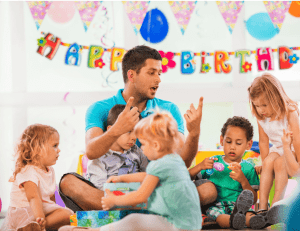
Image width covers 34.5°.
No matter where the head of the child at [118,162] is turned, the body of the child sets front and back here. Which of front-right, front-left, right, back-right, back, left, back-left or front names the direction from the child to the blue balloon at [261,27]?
left

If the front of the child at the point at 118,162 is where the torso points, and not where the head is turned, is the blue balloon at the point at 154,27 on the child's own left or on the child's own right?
on the child's own left

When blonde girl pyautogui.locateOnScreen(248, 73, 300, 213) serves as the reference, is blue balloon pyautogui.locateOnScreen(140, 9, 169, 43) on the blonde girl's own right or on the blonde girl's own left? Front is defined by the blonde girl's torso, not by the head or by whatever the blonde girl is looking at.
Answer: on the blonde girl's own right

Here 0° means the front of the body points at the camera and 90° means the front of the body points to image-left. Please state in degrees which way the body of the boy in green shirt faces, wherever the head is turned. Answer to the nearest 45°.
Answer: approximately 0°

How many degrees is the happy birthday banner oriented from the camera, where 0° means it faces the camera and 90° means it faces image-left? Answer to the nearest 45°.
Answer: approximately 0°

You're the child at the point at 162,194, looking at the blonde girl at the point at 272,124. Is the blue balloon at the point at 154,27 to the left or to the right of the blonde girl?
left

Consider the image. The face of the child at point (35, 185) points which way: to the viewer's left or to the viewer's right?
to the viewer's right
